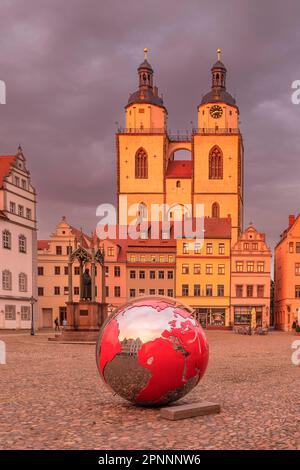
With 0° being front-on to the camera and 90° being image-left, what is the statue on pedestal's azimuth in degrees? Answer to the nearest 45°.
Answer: approximately 0°

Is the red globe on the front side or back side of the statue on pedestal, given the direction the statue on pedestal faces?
on the front side
